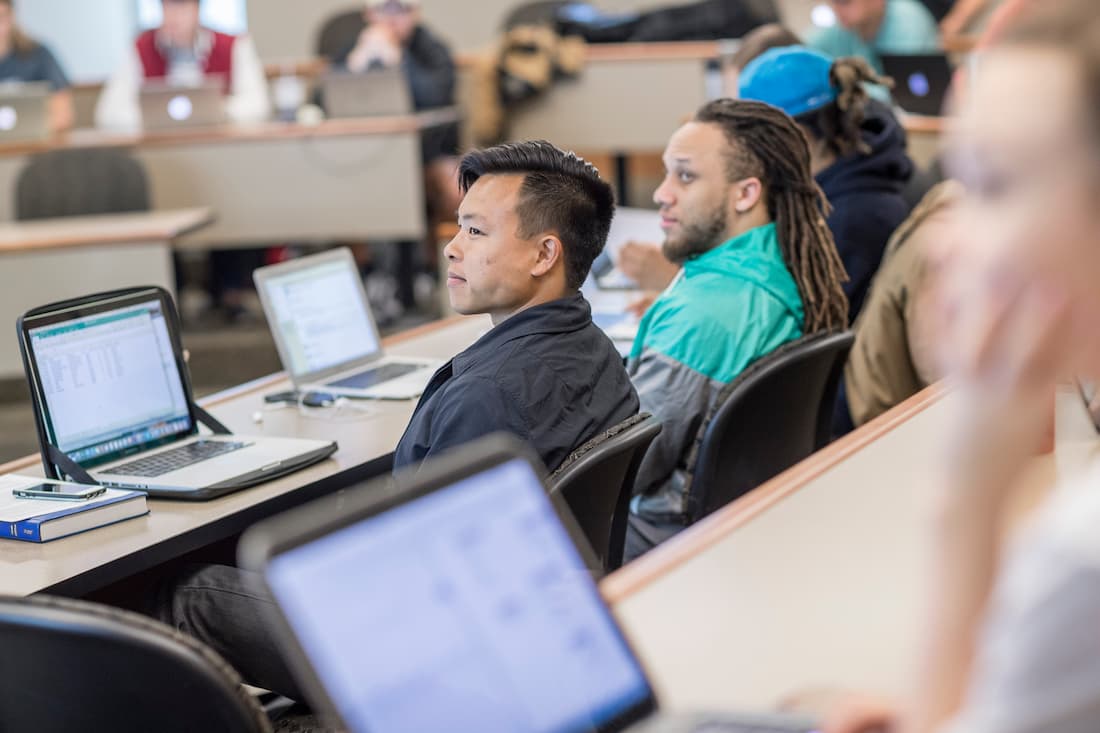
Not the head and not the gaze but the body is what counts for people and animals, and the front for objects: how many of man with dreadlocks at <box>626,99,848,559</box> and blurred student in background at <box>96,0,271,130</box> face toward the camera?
1

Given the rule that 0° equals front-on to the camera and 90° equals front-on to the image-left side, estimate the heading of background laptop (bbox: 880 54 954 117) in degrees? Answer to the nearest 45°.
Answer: approximately 180°

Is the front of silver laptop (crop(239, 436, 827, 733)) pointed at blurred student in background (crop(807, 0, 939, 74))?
no

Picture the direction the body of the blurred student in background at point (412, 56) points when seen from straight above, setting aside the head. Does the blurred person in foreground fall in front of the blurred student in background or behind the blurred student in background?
in front

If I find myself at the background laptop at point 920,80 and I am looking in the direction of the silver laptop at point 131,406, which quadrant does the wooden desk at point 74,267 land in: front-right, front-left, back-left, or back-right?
front-right

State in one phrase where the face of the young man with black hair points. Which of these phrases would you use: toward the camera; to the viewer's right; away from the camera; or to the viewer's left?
to the viewer's left

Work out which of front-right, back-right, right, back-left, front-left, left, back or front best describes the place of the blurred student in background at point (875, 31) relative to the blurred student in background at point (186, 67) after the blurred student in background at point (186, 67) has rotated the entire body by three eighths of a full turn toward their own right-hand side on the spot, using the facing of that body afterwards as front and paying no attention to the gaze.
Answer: back

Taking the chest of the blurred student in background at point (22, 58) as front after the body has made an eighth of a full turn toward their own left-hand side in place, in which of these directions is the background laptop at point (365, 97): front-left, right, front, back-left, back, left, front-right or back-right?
front

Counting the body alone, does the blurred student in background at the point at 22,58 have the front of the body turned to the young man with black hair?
yes

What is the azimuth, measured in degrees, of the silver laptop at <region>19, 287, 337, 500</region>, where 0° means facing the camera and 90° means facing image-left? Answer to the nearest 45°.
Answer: approximately 315°

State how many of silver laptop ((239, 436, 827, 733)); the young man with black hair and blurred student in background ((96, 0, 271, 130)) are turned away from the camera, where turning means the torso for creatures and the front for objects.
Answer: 0

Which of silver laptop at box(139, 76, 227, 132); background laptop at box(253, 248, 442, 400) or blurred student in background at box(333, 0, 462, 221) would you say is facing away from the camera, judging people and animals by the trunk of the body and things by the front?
the silver laptop

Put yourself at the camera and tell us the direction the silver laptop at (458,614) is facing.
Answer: facing the viewer and to the right of the viewer

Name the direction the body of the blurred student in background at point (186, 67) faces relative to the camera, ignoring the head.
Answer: toward the camera

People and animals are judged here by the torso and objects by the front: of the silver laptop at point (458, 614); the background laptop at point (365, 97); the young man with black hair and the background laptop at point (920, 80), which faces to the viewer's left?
the young man with black hair

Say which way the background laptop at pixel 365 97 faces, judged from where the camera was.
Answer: facing away from the viewer

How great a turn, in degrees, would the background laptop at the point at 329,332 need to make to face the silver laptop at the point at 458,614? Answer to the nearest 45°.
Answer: approximately 45° to its right

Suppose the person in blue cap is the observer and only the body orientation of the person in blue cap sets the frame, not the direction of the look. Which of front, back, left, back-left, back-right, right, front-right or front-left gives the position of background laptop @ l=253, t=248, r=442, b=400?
front-left

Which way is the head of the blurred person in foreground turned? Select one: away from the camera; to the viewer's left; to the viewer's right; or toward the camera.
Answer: to the viewer's left

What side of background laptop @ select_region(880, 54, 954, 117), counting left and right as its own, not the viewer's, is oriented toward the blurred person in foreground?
back

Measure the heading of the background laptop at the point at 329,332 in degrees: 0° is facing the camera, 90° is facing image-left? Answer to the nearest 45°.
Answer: approximately 315°

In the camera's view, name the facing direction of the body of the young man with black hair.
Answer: to the viewer's left

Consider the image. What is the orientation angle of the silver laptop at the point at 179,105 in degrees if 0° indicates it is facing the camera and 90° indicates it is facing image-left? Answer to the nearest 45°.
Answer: approximately 180°

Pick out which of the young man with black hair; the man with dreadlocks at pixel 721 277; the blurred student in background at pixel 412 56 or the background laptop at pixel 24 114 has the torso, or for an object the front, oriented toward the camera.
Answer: the blurred student in background
